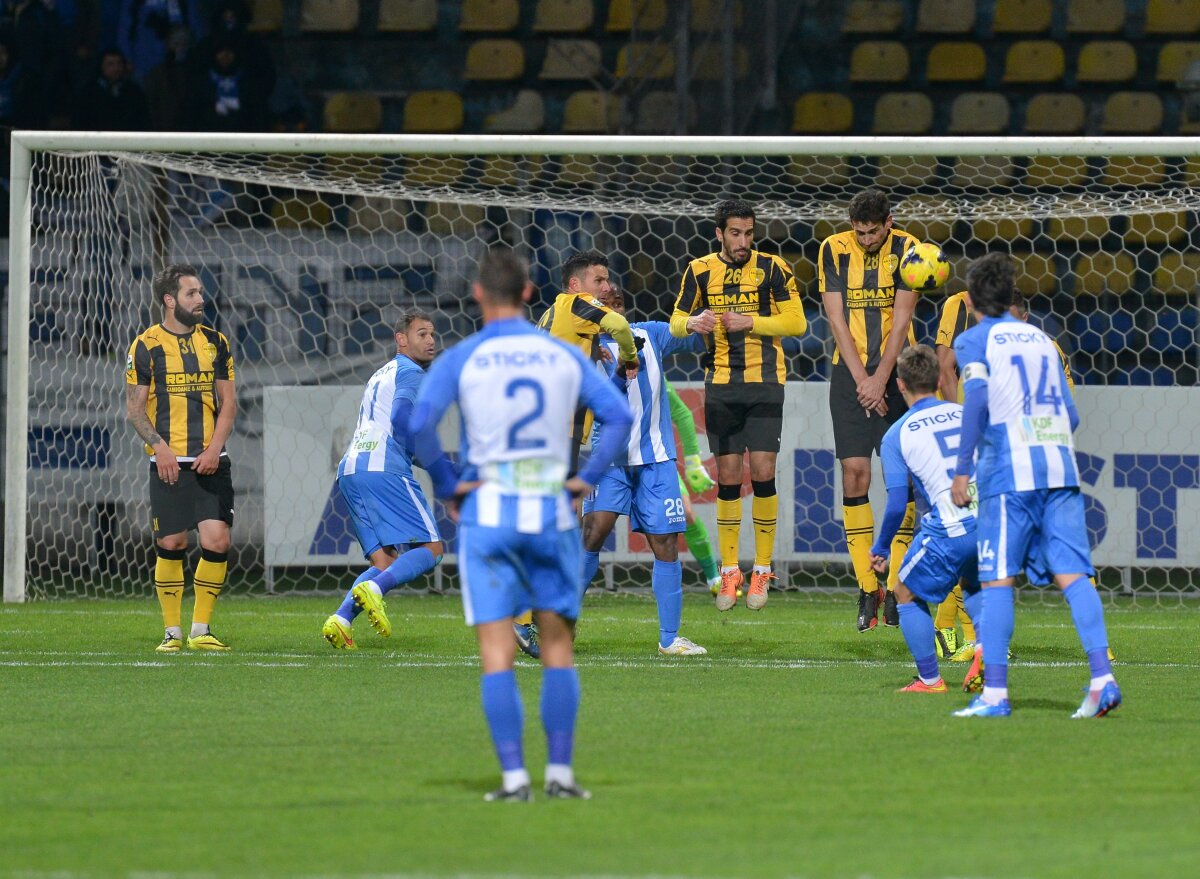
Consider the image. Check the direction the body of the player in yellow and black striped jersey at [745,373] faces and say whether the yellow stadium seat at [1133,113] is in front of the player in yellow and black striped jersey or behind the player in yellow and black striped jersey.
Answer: behind

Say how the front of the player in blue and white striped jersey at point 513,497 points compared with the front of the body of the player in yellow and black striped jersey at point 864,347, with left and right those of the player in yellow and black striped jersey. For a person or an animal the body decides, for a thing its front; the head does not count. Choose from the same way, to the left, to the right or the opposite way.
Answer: the opposite way

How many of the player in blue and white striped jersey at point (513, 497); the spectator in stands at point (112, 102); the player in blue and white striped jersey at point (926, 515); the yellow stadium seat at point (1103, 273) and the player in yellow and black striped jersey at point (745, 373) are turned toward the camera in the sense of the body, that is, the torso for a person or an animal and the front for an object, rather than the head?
3

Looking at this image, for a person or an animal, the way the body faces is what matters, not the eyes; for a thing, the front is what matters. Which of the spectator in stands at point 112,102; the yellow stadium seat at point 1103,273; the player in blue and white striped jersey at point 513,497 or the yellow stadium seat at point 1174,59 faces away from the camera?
the player in blue and white striped jersey

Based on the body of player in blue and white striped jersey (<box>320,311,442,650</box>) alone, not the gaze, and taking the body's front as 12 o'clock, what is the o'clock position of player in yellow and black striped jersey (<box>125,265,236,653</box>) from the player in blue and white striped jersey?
The player in yellow and black striped jersey is roughly at 8 o'clock from the player in blue and white striped jersey.

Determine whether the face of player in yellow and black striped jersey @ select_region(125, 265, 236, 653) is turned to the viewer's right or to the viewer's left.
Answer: to the viewer's right

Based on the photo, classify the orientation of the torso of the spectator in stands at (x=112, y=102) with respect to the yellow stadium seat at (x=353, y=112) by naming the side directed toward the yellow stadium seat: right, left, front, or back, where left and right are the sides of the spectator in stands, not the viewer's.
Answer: left

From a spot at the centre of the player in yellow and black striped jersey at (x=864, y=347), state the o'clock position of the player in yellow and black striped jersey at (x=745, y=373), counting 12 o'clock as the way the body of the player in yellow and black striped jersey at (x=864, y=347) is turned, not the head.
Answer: the player in yellow and black striped jersey at (x=745, y=373) is roughly at 4 o'clock from the player in yellow and black striped jersey at (x=864, y=347).

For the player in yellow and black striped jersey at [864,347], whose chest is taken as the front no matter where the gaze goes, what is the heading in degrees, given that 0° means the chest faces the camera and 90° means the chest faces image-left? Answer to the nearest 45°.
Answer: approximately 0°

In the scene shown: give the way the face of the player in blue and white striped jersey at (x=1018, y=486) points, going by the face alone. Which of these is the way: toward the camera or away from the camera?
away from the camera

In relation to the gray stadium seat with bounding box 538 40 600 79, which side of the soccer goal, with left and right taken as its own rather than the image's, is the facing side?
back

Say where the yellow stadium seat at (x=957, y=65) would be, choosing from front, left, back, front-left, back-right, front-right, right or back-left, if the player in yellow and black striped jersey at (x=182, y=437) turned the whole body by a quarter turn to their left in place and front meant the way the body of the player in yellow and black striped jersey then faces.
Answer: front-left

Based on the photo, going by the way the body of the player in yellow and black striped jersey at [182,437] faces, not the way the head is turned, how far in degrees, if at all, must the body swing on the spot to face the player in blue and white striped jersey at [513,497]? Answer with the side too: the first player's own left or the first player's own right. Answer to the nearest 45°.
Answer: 0° — they already face them

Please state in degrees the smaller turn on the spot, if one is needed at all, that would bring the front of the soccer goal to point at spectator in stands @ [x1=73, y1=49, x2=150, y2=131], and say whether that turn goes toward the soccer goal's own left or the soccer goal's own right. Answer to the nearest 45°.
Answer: approximately 135° to the soccer goal's own right

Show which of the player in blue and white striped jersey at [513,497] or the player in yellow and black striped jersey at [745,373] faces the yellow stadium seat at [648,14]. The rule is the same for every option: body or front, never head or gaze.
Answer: the player in blue and white striped jersey
